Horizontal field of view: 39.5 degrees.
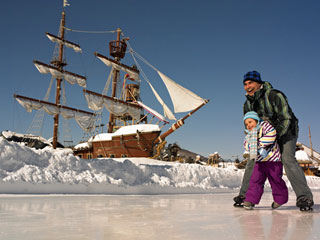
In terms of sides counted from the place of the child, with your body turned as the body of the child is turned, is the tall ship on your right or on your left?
on your right

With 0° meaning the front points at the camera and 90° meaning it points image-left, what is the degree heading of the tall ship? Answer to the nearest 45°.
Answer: approximately 315°

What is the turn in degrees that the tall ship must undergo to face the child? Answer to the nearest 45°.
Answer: approximately 45° to its right

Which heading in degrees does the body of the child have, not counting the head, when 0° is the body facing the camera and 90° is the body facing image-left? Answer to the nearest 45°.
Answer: approximately 45°
